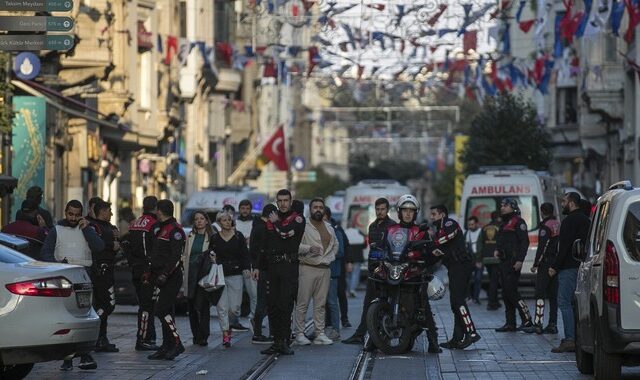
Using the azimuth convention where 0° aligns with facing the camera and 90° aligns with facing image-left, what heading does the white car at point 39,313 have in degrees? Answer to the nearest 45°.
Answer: approximately 135°

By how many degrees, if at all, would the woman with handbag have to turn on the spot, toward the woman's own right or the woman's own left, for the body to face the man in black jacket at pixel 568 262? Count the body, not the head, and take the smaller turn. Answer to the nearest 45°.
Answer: approximately 90° to the woman's own left

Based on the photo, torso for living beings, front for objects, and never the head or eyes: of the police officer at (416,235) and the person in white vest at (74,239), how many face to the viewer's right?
0

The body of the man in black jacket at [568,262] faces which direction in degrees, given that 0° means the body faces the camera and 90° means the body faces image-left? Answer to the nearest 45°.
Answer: approximately 90°

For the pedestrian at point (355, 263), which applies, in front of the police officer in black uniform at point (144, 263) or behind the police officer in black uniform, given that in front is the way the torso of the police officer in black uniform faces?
in front
